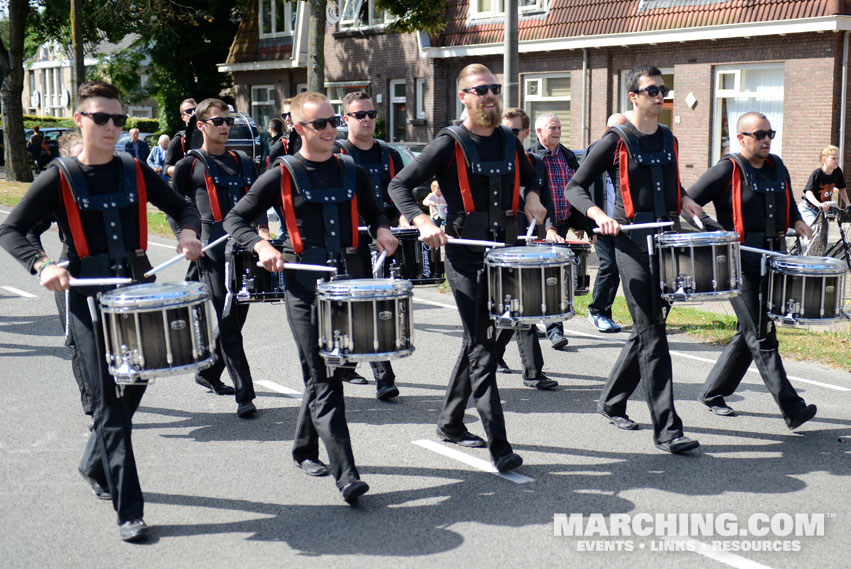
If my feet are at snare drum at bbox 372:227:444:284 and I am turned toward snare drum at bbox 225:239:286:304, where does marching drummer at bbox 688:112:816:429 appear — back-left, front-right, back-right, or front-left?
back-left

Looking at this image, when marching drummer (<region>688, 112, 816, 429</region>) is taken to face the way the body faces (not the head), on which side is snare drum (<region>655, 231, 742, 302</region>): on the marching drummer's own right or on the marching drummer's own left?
on the marching drummer's own right

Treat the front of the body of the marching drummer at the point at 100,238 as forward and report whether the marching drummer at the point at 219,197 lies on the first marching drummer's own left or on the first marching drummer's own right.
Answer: on the first marching drummer's own left

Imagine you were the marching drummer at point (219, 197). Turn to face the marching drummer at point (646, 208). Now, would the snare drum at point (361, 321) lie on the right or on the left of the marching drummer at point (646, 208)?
right

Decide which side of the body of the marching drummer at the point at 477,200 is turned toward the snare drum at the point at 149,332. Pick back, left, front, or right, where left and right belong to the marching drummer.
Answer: right

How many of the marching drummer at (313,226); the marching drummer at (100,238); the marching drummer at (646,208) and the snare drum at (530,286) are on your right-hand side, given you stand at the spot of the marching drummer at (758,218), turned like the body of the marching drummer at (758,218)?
4
